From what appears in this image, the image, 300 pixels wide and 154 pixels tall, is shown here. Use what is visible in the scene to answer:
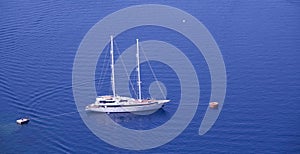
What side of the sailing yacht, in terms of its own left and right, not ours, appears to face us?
right
